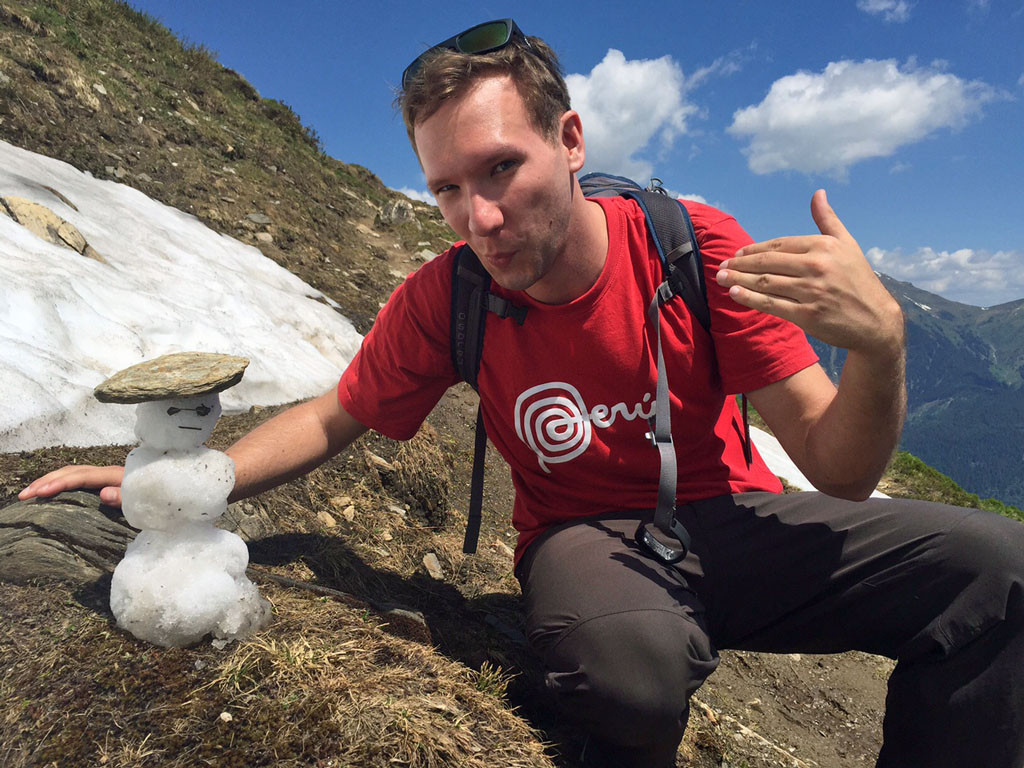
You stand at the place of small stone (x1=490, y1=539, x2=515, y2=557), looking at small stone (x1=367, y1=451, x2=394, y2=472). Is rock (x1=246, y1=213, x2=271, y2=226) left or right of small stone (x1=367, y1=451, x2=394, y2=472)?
right

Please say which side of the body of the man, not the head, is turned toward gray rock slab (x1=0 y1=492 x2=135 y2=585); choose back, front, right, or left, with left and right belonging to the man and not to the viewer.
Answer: right

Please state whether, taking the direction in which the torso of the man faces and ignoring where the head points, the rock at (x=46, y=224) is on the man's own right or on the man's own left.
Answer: on the man's own right

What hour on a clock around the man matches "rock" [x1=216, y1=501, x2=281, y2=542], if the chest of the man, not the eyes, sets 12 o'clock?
The rock is roughly at 4 o'clock from the man.

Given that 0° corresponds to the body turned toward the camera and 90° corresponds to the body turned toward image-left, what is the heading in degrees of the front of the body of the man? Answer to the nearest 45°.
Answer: approximately 0°

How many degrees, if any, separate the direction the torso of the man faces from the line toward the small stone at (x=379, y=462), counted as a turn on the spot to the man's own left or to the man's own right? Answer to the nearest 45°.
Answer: approximately 135° to the man's own right

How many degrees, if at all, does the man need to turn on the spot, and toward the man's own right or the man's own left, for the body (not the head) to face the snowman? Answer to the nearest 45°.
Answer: approximately 90° to the man's own right

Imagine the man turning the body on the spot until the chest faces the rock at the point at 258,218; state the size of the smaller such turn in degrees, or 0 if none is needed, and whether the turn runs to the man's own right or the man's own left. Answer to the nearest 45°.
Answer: approximately 135° to the man's own right

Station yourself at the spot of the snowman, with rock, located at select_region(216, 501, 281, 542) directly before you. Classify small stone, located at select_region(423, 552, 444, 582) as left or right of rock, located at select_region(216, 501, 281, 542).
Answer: right
